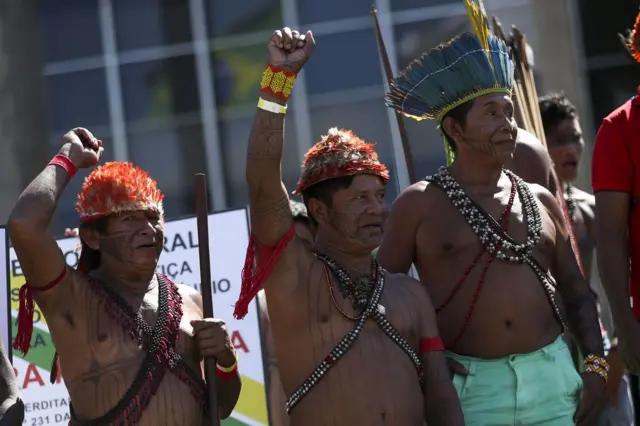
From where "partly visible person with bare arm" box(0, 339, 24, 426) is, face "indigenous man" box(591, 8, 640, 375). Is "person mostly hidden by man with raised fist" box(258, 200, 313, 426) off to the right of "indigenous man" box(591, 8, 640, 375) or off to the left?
left

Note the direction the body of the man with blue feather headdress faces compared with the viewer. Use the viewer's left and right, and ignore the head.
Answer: facing the viewer and to the right of the viewer

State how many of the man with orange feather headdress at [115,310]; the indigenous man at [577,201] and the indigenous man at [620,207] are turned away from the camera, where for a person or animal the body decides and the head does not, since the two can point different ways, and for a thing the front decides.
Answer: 0

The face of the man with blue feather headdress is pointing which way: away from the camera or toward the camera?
toward the camera

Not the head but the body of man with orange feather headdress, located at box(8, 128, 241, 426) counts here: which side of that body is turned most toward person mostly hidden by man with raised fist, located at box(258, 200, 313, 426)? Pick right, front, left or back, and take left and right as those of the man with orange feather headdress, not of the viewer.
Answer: left

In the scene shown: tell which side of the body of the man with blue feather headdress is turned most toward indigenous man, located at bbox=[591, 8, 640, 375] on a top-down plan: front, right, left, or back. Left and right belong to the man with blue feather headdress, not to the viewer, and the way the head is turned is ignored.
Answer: left

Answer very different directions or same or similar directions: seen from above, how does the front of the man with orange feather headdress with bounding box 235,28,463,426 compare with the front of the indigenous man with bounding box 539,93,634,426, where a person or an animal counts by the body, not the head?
same or similar directions

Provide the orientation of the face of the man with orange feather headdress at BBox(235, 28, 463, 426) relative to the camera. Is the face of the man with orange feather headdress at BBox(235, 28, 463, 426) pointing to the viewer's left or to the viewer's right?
to the viewer's right
